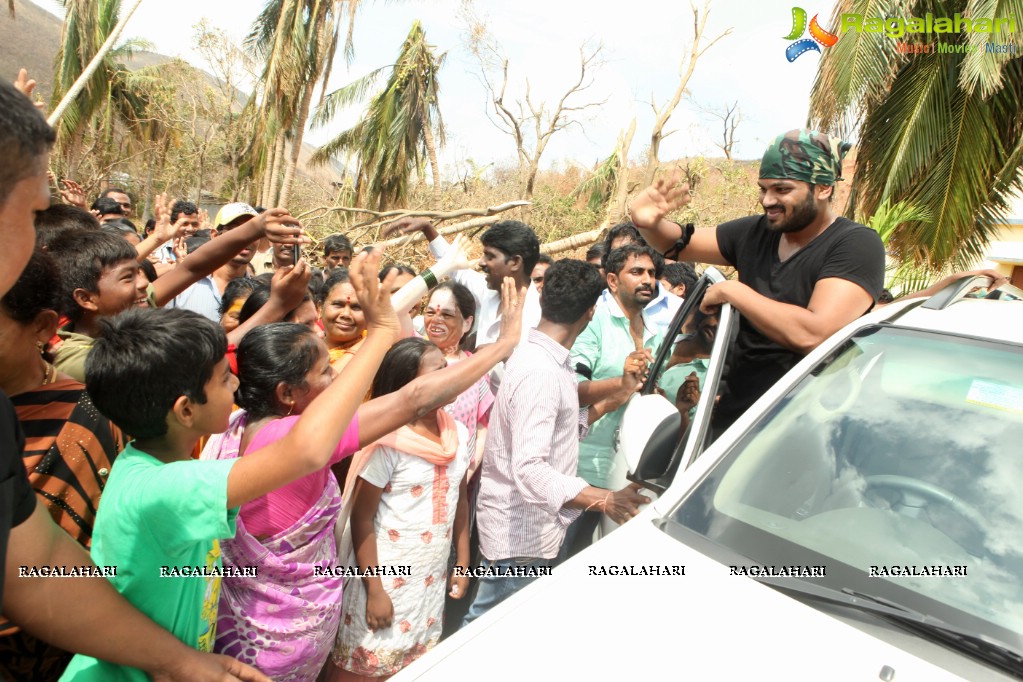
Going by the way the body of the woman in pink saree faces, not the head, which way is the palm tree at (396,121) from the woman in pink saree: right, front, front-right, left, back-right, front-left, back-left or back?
front-left

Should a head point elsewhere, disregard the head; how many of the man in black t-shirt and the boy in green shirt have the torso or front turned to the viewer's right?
1

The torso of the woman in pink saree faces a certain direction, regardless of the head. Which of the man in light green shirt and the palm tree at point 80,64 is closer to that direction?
the man in light green shirt

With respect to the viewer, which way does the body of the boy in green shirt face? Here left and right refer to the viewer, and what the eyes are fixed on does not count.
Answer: facing to the right of the viewer

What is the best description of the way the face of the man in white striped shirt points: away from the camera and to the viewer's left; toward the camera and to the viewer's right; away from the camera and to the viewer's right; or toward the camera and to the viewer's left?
away from the camera and to the viewer's right

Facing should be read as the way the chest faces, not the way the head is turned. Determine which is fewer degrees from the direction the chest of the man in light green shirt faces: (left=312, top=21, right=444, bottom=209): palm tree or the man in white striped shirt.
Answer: the man in white striped shirt

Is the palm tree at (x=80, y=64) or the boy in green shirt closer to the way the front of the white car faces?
the boy in green shirt

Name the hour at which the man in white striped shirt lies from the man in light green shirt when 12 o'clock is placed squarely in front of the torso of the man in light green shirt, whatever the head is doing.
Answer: The man in white striped shirt is roughly at 2 o'clock from the man in light green shirt.

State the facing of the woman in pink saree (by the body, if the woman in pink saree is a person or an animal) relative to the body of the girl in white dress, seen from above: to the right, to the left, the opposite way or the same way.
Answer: to the left

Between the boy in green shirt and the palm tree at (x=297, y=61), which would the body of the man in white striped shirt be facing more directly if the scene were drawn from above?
the palm tree

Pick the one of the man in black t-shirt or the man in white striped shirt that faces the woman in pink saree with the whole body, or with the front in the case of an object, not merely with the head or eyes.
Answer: the man in black t-shirt

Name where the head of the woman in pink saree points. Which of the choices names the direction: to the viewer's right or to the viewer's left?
to the viewer's right
